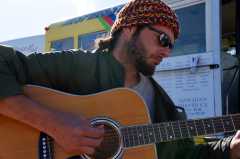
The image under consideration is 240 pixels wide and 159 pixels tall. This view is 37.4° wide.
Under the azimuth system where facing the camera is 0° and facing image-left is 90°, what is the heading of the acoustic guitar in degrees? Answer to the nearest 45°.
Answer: approximately 0°
